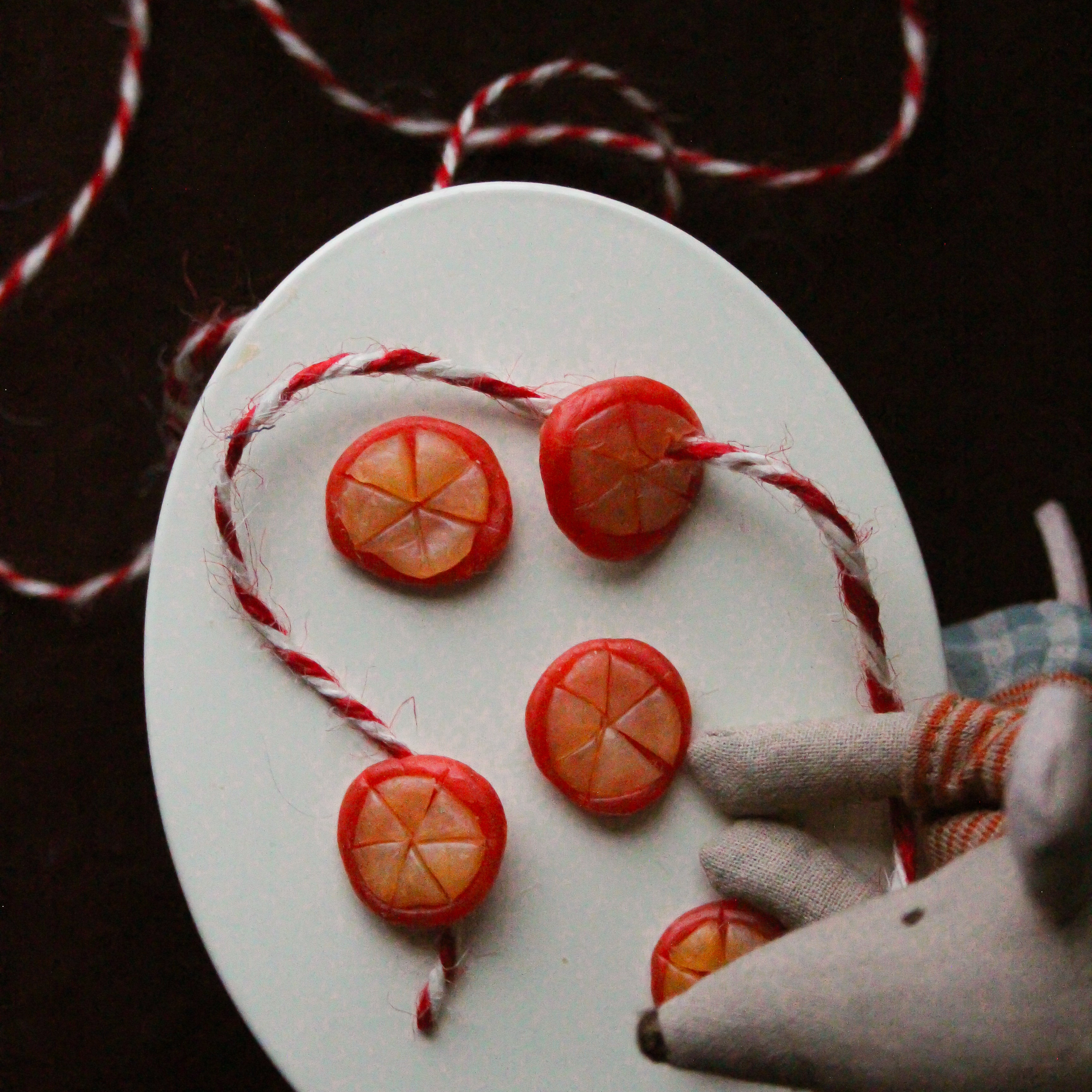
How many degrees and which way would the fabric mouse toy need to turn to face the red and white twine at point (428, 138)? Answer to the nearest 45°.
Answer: approximately 45° to its right

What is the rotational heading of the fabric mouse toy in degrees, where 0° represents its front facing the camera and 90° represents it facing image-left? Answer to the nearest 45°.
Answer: approximately 90°
